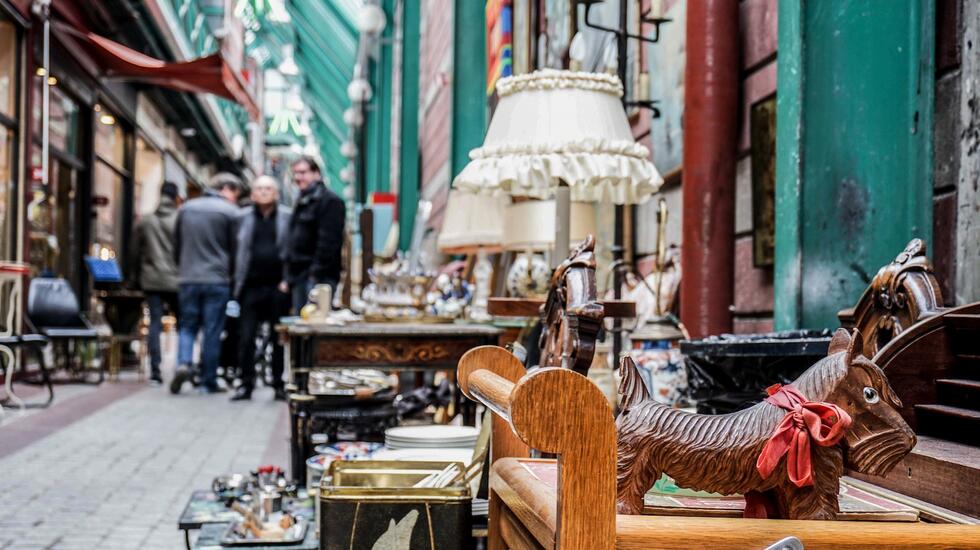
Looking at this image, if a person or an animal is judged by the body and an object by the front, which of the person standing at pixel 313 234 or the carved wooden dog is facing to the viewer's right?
the carved wooden dog

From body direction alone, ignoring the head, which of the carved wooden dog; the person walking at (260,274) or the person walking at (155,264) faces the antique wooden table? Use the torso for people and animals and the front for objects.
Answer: the person walking at (260,274)

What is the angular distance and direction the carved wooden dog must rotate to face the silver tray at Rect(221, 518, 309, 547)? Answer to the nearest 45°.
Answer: approximately 135° to its left

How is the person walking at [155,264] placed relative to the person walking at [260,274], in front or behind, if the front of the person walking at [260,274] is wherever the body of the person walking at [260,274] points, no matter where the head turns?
behind

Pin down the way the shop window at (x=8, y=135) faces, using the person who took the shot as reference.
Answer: facing to the right of the viewer

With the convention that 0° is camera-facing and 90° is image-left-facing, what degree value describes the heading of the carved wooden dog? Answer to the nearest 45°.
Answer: approximately 270°

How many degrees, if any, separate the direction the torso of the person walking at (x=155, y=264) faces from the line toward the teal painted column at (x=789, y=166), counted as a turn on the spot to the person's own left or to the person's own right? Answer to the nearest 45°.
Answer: approximately 135° to the person's own right

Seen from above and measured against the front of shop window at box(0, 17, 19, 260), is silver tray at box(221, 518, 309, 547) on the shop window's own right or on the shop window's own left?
on the shop window's own right

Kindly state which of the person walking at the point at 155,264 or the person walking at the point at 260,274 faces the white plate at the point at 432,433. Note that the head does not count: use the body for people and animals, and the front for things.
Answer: the person walking at the point at 260,274

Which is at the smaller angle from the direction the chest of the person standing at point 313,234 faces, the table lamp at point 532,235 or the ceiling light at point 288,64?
the table lamp

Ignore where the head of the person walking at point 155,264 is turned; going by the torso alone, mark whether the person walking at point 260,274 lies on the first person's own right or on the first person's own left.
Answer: on the first person's own right

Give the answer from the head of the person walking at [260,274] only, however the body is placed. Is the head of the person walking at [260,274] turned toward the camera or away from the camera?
toward the camera

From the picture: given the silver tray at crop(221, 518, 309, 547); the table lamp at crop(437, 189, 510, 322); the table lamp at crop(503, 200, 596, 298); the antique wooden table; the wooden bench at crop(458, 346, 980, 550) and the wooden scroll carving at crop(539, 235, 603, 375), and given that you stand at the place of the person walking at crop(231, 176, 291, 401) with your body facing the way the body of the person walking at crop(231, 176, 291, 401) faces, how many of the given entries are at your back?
0

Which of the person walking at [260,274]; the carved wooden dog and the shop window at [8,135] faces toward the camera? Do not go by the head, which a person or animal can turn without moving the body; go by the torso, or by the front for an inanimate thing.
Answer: the person walking

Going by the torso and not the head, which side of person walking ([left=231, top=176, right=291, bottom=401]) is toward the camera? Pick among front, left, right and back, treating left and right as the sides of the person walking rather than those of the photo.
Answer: front

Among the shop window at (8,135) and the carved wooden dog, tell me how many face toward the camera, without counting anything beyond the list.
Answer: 0
